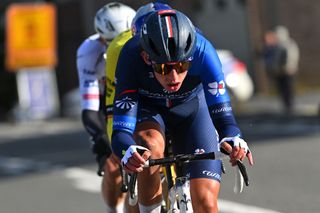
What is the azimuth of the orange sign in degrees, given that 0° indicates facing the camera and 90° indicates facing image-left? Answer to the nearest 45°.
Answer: approximately 0°

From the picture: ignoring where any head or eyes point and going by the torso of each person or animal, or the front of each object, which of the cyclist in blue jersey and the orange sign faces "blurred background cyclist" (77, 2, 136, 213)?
the orange sign

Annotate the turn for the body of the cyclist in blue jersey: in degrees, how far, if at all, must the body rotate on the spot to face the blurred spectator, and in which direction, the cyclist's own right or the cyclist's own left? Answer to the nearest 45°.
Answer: approximately 180°

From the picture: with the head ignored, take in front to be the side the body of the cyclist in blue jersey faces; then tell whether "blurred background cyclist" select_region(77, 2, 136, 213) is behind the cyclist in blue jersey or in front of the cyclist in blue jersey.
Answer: behind

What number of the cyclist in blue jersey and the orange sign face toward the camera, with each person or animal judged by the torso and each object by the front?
2

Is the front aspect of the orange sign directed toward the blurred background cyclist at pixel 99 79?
yes

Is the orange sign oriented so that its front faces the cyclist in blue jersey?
yes

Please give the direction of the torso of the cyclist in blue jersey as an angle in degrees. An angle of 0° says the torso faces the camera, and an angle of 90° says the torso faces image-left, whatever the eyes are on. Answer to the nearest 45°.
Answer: approximately 0°
